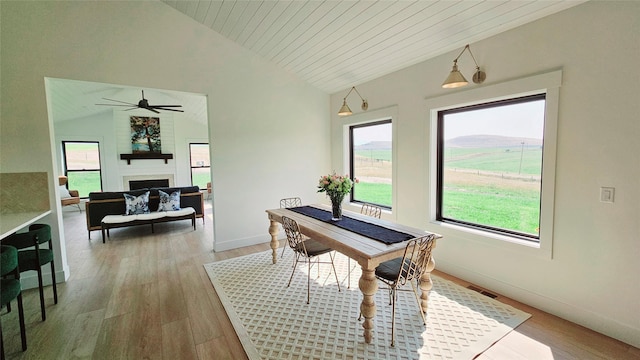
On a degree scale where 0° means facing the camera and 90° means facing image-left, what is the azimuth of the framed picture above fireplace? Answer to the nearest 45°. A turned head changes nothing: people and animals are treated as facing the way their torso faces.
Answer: approximately 0°

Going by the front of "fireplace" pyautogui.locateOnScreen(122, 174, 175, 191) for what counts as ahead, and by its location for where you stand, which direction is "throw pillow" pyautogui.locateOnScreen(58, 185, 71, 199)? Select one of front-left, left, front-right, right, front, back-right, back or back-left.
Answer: right

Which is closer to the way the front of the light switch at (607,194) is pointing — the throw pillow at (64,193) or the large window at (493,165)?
the throw pillow

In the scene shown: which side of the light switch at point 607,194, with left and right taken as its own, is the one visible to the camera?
front

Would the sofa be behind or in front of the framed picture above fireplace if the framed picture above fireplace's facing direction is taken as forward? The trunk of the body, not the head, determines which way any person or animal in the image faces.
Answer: in front

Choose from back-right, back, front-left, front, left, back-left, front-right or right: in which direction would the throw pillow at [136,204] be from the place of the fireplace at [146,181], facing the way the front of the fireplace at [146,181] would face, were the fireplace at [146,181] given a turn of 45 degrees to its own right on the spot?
front-left

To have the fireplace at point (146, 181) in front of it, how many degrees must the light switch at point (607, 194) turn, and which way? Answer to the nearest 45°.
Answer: approximately 90° to its right

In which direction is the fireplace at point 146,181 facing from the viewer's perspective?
toward the camera

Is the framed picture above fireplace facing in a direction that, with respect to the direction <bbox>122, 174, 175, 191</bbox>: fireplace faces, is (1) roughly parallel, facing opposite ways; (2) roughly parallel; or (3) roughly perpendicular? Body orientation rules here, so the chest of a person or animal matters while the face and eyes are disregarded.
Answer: roughly parallel

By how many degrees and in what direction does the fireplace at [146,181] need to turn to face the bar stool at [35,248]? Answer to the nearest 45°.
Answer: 0° — it already faces it

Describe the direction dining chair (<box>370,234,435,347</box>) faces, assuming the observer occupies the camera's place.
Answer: facing away from the viewer and to the left of the viewer

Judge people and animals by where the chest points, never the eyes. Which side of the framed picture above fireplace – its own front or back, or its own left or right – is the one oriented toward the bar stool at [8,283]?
front
